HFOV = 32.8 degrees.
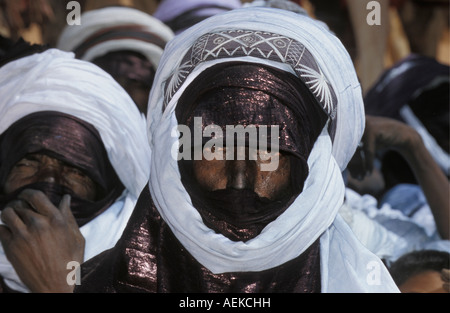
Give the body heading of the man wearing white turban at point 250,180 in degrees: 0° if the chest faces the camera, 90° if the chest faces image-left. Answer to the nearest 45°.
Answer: approximately 0°

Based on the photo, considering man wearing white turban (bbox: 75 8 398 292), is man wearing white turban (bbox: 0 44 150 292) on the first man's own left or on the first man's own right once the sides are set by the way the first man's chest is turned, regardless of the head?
on the first man's own right
